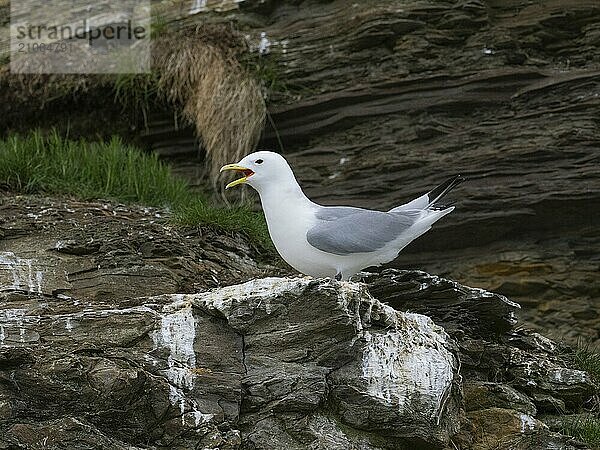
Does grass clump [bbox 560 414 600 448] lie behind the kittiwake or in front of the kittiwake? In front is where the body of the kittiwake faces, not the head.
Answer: behind

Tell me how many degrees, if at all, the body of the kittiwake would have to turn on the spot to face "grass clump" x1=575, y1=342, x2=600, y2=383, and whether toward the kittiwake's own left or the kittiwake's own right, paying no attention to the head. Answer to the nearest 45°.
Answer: approximately 180°

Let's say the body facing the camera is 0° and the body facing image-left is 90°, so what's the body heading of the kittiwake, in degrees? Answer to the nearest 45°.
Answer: approximately 90°

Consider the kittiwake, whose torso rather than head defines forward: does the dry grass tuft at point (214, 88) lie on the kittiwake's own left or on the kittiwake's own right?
on the kittiwake's own right

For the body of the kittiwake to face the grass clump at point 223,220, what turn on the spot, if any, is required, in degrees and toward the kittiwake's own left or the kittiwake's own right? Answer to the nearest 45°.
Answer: approximately 45° to the kittiwake's own right

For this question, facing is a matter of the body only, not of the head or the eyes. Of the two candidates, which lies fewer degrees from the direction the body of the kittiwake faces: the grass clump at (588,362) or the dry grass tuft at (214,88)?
the dry grass tuft
